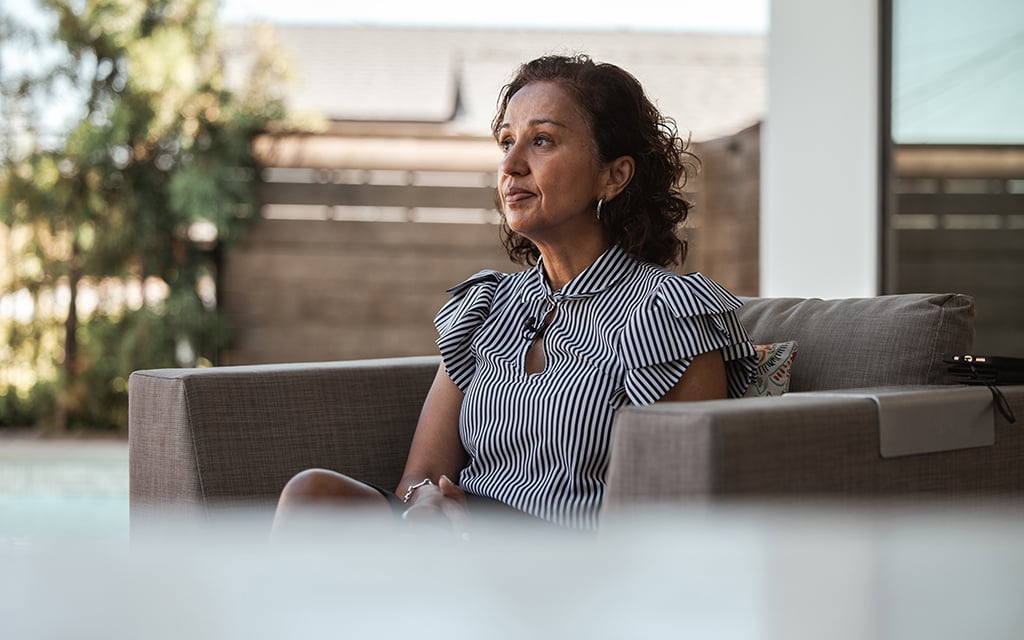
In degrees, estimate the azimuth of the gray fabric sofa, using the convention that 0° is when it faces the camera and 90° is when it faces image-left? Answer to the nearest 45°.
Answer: approximately 45°

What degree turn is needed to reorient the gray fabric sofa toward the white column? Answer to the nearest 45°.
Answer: approximately 135° to its right
